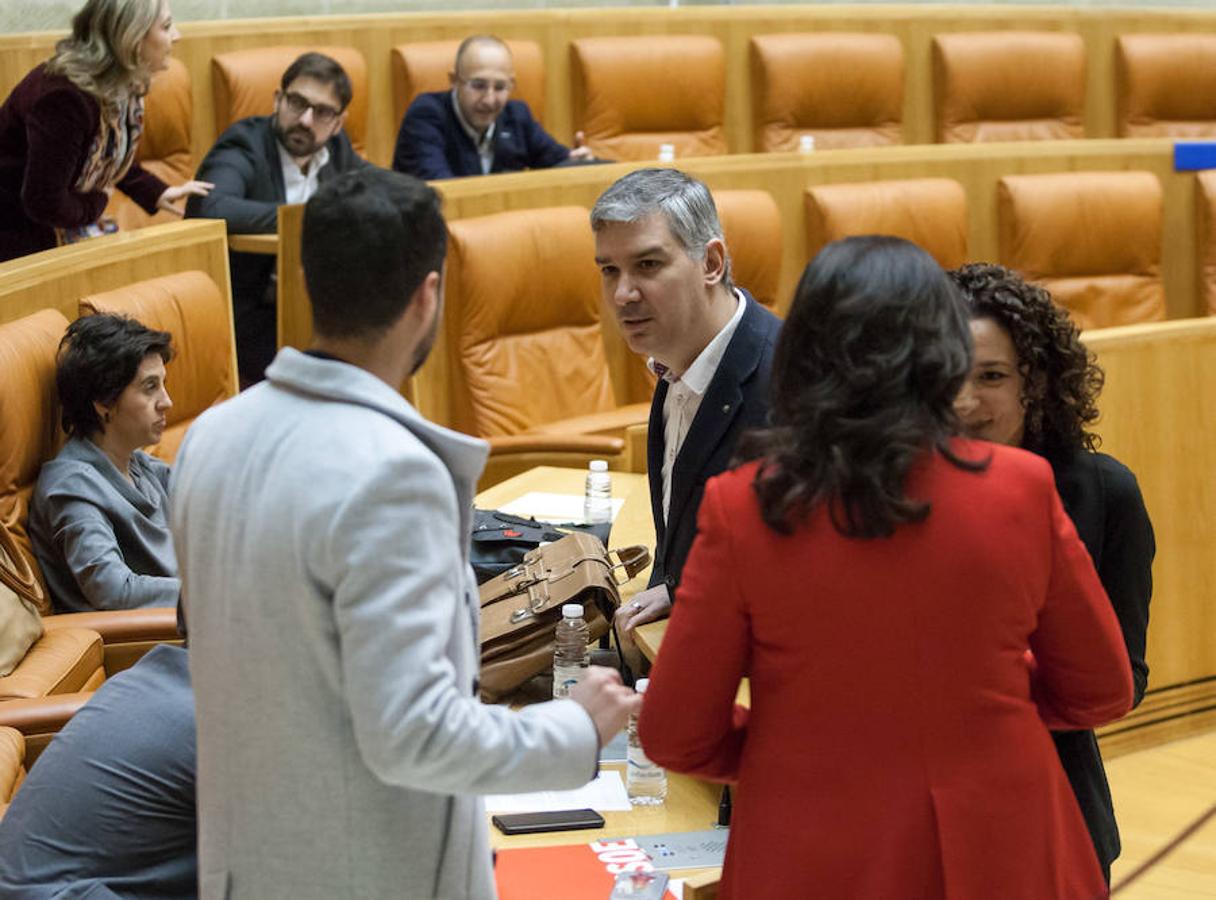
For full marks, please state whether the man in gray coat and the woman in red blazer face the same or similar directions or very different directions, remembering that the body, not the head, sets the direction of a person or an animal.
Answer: same or similar directions

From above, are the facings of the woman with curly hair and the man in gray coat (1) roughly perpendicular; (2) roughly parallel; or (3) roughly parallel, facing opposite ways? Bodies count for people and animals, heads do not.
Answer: roughly parallel, facing opposite ways

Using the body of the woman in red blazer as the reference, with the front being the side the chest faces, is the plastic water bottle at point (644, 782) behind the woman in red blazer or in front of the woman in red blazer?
in front

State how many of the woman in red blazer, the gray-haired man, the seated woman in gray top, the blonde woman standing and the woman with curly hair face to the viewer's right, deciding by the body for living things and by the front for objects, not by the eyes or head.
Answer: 2

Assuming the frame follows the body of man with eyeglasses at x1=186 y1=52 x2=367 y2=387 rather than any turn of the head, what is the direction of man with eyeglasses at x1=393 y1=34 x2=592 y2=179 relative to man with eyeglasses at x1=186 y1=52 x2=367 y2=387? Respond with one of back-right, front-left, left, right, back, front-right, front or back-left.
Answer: left

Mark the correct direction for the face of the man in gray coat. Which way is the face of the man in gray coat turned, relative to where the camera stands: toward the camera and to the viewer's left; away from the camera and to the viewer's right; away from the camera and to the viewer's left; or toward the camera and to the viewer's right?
away from the camera and to the viewer's right

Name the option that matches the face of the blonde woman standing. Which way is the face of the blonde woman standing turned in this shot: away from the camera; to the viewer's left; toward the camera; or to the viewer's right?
to the viewer's right

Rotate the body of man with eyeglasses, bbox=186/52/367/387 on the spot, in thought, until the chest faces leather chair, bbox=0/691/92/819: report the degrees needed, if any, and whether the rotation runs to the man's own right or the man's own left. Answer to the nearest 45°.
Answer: approximately 45° to the man's own right

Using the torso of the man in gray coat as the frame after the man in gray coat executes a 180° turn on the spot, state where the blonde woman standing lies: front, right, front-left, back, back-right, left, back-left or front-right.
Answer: back-right

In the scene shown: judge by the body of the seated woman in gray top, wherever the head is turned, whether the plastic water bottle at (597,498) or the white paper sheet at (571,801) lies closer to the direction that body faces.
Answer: the plastic water bottle

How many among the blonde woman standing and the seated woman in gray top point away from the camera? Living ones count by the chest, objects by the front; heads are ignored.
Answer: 0

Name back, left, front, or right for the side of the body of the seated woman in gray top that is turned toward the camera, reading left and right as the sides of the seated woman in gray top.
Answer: right

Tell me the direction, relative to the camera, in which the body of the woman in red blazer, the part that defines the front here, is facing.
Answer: away from the camera

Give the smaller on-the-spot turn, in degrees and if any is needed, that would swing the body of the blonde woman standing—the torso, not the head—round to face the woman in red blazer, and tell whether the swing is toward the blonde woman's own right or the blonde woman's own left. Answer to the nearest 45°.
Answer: approximately 90° to the blonde woman's own right

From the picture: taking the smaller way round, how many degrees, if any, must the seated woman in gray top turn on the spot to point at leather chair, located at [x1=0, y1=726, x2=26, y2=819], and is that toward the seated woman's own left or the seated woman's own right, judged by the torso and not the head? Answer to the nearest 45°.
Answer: approximately 90° to the seated woman's own right

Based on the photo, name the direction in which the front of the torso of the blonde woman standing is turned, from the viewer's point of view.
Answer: to the viewer's right

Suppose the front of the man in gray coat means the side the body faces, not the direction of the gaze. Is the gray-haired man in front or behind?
in front

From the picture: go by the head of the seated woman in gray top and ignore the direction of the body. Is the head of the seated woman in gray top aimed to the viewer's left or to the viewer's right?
to the viewer's right
